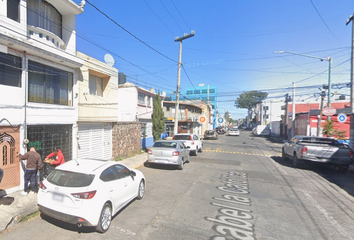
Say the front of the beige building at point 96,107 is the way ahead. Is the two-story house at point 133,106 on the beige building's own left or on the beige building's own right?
on the beige building's own left

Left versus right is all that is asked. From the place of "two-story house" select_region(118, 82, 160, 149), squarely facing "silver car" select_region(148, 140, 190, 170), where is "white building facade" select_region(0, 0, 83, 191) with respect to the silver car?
right

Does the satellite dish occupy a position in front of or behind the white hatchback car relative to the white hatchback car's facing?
in front

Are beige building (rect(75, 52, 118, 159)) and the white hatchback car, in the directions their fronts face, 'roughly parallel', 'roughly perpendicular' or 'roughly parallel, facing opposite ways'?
roughly perpendicular

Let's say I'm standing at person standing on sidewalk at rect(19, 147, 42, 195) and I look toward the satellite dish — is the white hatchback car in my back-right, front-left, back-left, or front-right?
back-right

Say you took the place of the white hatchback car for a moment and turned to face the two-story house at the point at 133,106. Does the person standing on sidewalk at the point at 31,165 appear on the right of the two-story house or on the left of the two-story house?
left

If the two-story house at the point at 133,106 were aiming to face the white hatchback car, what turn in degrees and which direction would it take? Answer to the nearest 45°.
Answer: approximately 45° to its right

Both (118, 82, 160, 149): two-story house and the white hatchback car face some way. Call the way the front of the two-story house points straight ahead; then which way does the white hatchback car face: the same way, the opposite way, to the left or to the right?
to the left

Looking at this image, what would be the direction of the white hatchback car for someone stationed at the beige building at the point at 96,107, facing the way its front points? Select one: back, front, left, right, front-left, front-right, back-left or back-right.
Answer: front-right

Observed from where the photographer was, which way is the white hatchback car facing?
facing away from the viewer and to the right of the viewer

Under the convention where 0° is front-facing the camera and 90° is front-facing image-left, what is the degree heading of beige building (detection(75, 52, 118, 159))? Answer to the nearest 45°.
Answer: approximately 315°

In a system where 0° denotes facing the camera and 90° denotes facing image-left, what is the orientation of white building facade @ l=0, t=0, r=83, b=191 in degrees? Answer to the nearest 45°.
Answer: approximately 315°

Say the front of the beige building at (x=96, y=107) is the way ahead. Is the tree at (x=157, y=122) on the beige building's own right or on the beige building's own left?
on the beige building's own left
